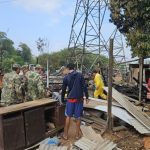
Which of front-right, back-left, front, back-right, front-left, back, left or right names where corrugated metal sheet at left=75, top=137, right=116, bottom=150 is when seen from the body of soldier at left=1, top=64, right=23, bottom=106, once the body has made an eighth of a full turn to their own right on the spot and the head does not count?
front-right

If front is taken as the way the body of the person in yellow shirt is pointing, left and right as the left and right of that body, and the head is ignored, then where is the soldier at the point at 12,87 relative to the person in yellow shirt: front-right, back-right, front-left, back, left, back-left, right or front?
front-left

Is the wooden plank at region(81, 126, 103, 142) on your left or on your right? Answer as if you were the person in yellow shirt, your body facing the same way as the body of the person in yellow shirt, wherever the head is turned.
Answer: on your left

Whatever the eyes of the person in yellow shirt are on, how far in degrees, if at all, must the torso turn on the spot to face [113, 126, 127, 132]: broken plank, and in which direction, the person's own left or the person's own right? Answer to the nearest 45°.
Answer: approximately 90° to the person's own left

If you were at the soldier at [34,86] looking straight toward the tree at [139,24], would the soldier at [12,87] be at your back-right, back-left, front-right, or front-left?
back-left

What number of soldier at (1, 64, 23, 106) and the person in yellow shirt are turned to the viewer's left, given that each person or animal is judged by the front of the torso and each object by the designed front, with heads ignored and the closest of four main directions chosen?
1

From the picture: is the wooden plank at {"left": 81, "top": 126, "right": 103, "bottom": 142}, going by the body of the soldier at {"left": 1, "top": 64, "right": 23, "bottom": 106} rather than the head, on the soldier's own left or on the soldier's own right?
on the soldier's own right

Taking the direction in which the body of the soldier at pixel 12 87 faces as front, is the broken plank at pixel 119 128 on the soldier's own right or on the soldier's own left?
on the soldier's own right

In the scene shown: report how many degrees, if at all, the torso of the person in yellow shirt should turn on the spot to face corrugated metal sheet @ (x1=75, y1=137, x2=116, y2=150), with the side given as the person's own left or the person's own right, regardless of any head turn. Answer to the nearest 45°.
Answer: approximately 90° to the person's own left

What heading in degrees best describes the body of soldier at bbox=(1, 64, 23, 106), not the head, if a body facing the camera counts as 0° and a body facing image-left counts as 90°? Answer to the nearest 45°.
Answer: approximately 225°

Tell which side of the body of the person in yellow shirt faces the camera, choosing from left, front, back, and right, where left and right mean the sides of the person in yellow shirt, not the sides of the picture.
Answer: left

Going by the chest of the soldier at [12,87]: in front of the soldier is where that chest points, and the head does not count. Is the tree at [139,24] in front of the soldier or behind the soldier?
in front
